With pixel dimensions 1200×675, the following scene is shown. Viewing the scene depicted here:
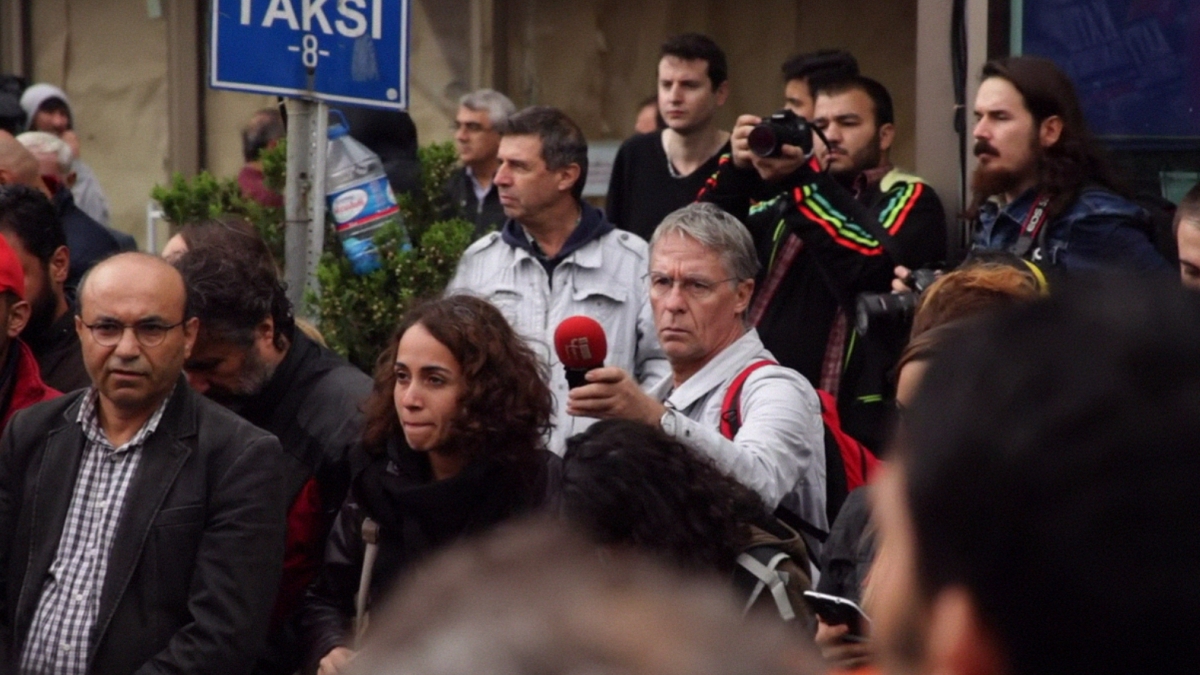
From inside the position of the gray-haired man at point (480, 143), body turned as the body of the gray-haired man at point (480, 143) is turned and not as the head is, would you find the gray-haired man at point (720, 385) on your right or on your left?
on your left

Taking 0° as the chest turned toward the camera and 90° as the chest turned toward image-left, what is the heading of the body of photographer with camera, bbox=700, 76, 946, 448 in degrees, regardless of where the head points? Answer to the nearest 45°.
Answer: approximately 45°

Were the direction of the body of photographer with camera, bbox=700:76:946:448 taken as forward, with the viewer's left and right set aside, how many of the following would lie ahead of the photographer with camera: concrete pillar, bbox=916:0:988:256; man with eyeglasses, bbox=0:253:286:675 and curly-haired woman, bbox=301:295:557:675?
2

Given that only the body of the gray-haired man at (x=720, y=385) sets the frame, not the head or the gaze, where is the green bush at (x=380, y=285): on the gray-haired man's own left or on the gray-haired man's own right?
on the gray-haired man's own right

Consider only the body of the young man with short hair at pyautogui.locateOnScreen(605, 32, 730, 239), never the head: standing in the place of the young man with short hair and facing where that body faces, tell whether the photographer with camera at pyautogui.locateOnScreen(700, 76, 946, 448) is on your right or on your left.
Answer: on your left

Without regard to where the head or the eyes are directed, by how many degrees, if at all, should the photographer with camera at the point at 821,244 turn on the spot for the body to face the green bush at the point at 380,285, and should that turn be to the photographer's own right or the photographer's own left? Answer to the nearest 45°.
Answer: approximately 45° to the photographer's own right

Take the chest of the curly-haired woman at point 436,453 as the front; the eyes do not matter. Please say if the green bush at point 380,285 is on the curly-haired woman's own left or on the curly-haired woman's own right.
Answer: on the curly-haired woman's own right

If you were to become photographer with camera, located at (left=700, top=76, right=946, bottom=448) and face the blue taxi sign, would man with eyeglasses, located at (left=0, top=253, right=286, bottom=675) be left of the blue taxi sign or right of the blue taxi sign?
left

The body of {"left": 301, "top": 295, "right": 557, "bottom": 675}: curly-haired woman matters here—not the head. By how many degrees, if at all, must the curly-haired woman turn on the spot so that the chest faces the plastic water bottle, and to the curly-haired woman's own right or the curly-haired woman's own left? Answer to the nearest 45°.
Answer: approximately 135° to the curly-haired woman's own right

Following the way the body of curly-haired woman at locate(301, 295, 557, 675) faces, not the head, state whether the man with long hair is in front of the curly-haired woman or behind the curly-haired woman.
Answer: behind

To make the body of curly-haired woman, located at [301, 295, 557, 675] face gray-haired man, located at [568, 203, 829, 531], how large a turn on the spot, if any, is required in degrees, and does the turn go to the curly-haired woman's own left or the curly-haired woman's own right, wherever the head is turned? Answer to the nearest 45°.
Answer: approximately 135° to the curly-haired woman's own left
